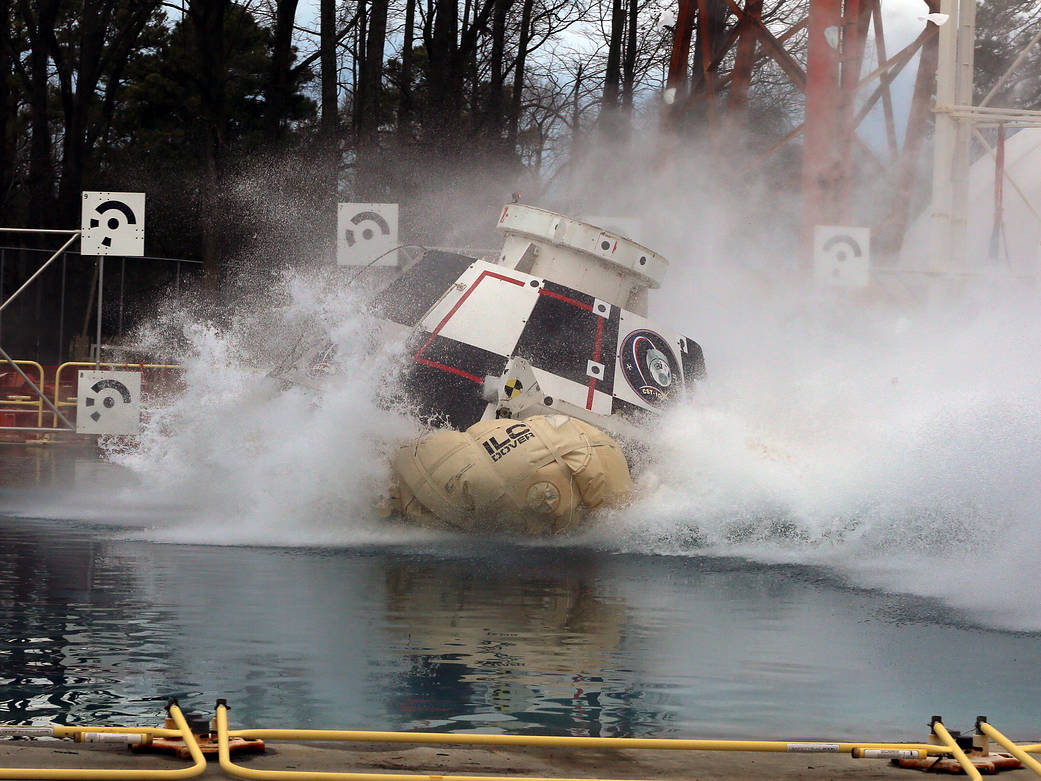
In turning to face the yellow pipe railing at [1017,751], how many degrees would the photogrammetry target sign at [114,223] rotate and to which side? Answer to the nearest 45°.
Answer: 0° — it already faces it

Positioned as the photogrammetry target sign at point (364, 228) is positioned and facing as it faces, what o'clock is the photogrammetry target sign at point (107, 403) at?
the photogrammetry target sign at point (107, 403) is roughly at 2 o'clock from the photogrammetry target sign at point (364, 228).

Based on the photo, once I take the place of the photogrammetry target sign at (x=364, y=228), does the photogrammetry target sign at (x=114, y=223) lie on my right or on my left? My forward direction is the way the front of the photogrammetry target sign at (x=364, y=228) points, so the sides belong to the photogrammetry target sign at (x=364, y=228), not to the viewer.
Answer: on my right

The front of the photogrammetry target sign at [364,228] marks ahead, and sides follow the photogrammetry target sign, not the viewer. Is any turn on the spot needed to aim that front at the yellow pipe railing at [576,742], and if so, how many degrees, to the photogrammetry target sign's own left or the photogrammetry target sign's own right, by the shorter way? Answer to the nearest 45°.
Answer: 0° — it already faces it

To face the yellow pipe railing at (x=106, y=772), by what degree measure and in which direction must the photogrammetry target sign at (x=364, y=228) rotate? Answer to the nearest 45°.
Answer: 0° — it already faces it

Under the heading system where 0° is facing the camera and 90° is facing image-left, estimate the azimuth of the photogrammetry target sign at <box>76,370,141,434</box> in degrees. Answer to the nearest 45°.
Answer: approximately 0°

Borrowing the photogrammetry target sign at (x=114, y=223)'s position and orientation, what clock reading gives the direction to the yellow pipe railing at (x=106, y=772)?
The yellow pipe railing is roughly at 12 o'clock from the photogrammetry target sign.

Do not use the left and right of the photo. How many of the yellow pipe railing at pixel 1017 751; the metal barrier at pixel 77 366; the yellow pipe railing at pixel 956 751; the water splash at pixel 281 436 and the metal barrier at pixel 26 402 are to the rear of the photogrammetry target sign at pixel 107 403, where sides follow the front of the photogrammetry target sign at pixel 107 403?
2

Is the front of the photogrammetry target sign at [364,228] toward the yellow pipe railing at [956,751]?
yes

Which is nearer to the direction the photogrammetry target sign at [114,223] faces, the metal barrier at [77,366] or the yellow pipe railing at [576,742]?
the yellow pipe railing

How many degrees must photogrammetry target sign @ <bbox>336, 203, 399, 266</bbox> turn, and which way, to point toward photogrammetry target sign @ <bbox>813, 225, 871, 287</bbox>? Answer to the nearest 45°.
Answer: approximately 135° to its left
